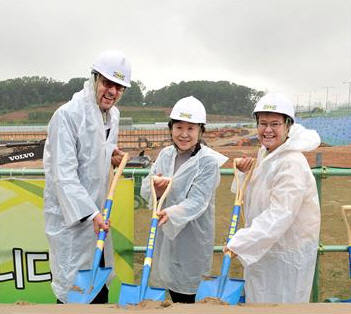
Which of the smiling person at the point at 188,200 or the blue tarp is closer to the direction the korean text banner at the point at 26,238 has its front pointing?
the smiling person

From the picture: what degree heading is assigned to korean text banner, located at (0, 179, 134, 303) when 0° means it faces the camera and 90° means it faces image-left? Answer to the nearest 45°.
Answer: approximately 0°

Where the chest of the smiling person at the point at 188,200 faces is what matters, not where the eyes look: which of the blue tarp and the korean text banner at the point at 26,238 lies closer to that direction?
the korean text banner

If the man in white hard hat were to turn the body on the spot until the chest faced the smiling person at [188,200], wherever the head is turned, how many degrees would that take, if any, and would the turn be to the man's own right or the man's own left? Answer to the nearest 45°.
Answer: approximately 45° to the man's own left

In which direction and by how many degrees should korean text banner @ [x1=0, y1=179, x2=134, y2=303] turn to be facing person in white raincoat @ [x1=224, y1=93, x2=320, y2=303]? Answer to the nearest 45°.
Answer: approximately 45° to its left

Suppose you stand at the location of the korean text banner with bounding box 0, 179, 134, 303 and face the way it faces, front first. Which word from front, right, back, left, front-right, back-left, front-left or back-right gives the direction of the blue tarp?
back-left
